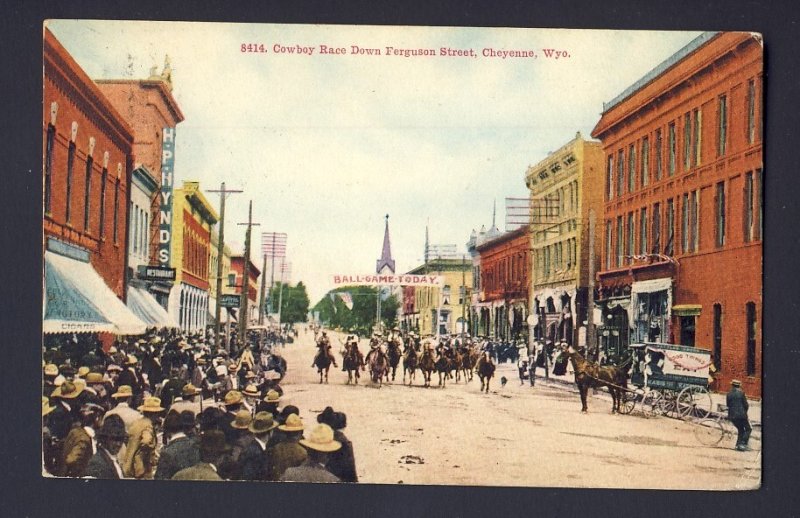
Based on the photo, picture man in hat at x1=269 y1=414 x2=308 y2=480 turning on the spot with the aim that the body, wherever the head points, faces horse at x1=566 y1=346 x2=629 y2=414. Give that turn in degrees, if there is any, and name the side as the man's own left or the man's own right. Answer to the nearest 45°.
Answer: approximately 90° to the man's own right

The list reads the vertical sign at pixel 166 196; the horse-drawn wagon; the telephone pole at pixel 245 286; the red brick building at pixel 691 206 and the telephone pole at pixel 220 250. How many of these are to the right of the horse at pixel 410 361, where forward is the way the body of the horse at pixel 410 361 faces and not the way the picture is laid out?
3

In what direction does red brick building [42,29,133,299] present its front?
to the viewer's right

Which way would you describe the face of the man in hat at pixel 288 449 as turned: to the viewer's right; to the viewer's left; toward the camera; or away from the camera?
away from the camera

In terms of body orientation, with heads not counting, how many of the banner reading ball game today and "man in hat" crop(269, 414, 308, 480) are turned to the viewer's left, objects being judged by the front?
0

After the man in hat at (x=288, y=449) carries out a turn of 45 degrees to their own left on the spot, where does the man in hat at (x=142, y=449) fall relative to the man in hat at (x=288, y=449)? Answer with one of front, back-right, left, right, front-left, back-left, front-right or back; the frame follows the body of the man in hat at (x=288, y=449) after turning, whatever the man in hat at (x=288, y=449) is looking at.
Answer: front-left

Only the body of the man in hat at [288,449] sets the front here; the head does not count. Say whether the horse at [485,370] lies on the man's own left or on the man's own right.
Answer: on the man's own right

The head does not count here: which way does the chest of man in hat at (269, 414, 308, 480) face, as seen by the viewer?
away from the camera

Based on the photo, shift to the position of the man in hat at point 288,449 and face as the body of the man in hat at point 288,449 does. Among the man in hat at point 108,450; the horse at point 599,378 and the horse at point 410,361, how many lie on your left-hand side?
1

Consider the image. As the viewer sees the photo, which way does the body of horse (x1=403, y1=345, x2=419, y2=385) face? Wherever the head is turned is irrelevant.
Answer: toward the camera

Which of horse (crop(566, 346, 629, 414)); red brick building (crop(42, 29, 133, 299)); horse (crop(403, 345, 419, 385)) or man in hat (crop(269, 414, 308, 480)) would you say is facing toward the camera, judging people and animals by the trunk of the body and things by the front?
horse (crop(403, 345, 419, 385))

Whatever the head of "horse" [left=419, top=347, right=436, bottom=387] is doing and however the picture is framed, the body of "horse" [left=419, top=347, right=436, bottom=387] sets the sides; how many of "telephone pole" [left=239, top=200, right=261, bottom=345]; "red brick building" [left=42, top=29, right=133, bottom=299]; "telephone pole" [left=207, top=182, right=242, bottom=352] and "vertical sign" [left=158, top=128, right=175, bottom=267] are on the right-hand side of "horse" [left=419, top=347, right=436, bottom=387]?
4

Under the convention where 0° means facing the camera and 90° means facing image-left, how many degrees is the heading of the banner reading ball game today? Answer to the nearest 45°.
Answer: approximately 0°

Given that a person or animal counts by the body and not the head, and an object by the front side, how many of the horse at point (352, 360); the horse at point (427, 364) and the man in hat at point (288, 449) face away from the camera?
1

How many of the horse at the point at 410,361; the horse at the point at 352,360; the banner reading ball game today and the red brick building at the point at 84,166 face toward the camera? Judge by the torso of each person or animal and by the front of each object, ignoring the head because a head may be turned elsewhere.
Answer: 3

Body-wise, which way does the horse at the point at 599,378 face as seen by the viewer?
to the viewer's left

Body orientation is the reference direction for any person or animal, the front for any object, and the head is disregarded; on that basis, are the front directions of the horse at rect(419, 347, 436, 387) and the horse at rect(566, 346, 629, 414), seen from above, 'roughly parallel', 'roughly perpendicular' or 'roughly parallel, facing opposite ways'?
roughly perpendicular

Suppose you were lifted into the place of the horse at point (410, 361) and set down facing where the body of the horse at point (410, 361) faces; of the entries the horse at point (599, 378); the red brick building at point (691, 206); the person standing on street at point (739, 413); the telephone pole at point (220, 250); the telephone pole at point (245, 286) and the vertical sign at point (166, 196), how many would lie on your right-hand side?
3

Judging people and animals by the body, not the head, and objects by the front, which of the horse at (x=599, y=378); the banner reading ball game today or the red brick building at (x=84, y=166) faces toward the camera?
the banner reading ball game today
